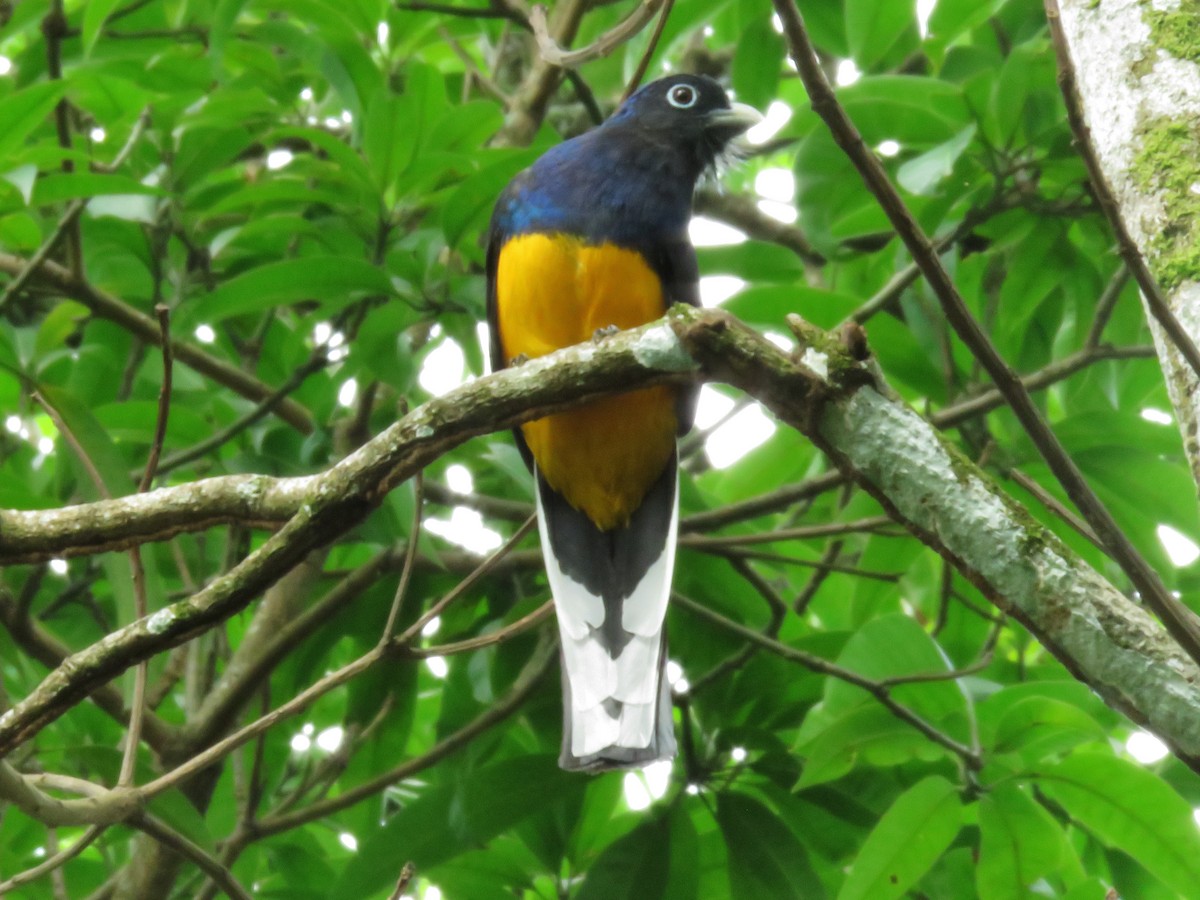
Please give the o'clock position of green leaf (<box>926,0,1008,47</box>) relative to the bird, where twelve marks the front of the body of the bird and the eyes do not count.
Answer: The green leaf is roughly at 7 o'clock from the bird.

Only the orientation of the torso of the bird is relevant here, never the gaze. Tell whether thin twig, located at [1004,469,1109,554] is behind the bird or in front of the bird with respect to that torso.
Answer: behind

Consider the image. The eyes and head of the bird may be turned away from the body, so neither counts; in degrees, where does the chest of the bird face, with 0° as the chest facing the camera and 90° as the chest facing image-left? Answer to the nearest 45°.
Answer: approximately 0°

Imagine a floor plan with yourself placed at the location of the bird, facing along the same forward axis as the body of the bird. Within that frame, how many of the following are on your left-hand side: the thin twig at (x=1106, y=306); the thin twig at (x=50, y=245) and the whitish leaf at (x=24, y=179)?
1
